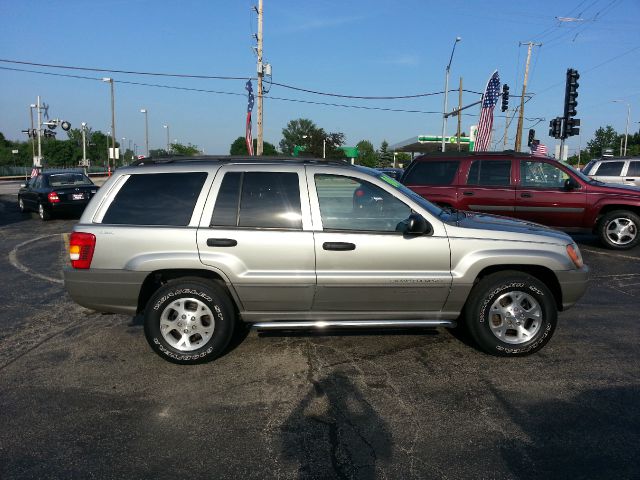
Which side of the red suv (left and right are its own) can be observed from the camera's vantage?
right

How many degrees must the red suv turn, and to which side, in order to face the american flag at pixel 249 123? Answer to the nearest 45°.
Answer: approximately 135° to its left

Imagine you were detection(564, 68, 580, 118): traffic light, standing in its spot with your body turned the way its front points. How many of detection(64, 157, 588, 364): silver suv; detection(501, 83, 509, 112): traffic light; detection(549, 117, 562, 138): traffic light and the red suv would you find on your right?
2

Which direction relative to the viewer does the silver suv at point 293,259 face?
to the viewer's right

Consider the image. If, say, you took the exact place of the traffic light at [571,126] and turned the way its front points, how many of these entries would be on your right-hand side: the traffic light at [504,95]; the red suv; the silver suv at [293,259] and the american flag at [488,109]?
2
